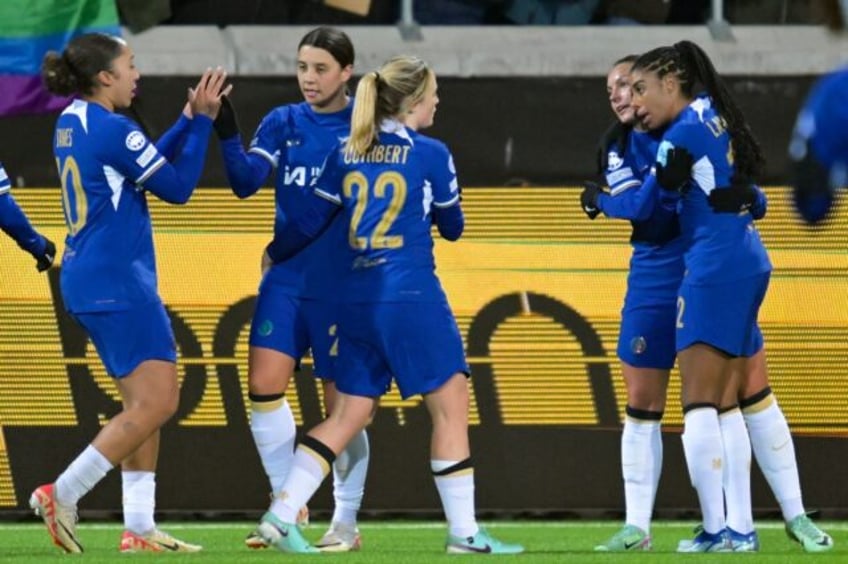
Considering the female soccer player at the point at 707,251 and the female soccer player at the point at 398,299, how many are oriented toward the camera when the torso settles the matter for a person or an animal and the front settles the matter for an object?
0

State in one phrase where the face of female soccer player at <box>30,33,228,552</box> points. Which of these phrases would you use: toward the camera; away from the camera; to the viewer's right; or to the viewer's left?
to the viewer's right

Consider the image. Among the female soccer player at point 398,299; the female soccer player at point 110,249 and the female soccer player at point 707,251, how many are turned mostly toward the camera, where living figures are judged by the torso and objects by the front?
0

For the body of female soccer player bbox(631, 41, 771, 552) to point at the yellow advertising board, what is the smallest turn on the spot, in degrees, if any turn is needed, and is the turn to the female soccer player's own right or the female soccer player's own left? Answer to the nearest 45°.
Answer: approximately 45° to the female soccer player's own right

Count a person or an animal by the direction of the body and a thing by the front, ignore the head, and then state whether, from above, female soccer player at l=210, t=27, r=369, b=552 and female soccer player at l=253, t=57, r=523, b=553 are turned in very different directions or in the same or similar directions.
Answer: very different directions

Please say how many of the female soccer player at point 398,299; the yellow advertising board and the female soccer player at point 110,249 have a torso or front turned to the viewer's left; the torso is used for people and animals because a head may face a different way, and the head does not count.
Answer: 0

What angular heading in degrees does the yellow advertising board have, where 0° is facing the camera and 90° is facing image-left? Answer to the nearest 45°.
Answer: approximately 0°

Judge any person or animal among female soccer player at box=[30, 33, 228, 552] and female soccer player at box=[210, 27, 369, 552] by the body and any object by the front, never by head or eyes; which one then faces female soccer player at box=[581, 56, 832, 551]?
female soccer player at box=[30, 33, 228, 552]

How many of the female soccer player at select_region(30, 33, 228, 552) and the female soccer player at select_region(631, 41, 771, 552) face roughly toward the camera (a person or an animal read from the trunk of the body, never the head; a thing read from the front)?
0

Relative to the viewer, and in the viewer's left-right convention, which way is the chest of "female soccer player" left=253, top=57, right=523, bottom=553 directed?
facing away from the viewer and to the right of the viewer

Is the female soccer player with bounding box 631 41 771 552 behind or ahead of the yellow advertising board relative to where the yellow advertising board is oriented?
ahead

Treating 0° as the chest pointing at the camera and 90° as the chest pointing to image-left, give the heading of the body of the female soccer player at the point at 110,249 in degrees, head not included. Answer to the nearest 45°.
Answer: approximately 270°
